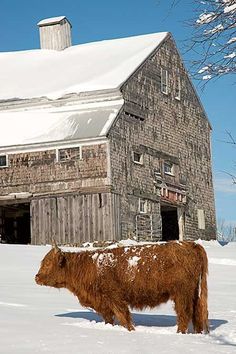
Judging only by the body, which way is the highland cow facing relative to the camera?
to the viewer's left

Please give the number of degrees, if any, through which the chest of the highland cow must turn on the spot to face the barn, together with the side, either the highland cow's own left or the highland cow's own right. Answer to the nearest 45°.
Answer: approximately 90° to the highland cow's own right
